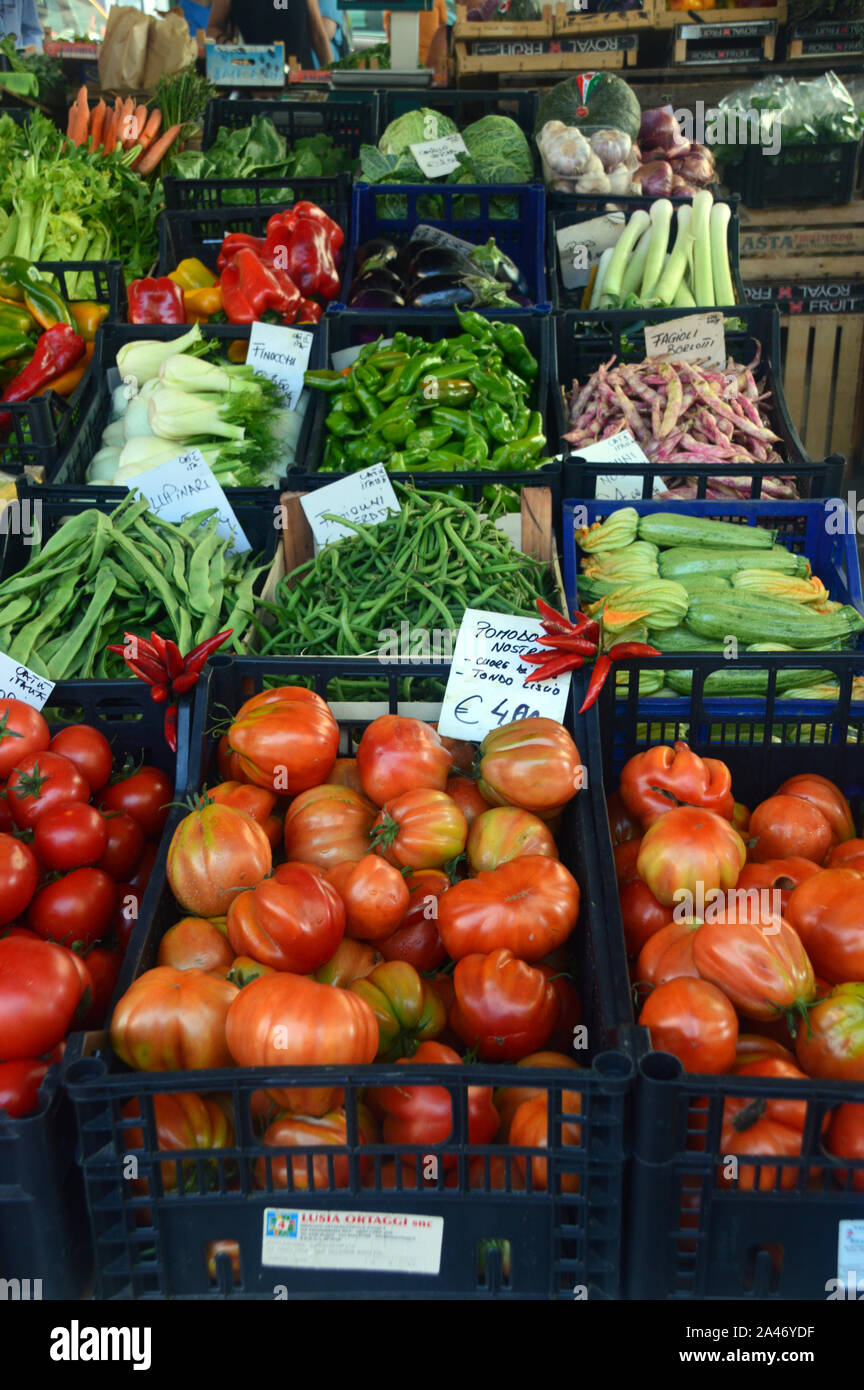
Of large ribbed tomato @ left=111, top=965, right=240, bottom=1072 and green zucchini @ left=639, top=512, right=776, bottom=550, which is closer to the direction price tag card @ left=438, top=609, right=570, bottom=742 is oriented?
the large ribbed tomato

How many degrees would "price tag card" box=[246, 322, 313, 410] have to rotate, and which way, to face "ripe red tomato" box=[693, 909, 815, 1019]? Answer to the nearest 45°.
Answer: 0° — it already faces it

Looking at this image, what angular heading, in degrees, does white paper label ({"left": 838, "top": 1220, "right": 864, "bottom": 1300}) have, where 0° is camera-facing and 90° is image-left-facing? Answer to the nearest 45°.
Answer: approximately 0°

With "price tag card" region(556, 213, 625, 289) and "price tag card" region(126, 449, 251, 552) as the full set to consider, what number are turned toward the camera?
2

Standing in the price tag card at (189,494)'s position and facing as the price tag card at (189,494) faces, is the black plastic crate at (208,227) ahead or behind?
behind
